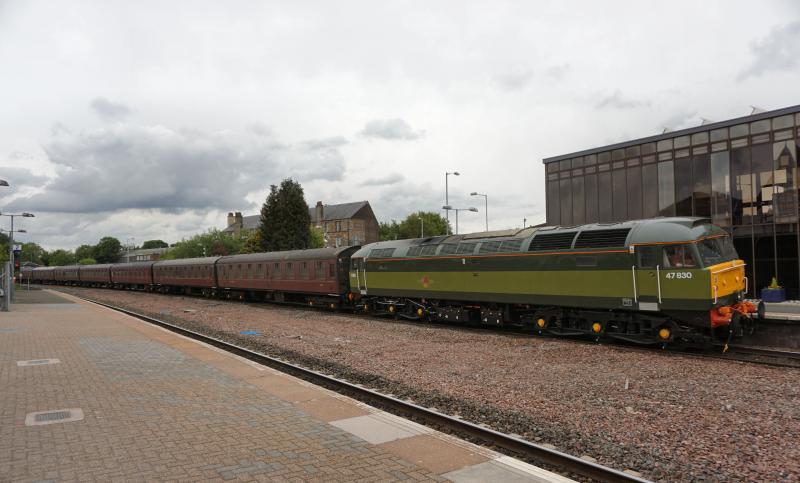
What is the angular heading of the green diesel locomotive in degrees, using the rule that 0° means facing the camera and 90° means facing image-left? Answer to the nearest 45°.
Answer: approximately 315°

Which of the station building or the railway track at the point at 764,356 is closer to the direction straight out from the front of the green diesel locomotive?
the railway track

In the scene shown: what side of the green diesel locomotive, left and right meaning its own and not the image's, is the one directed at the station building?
left
